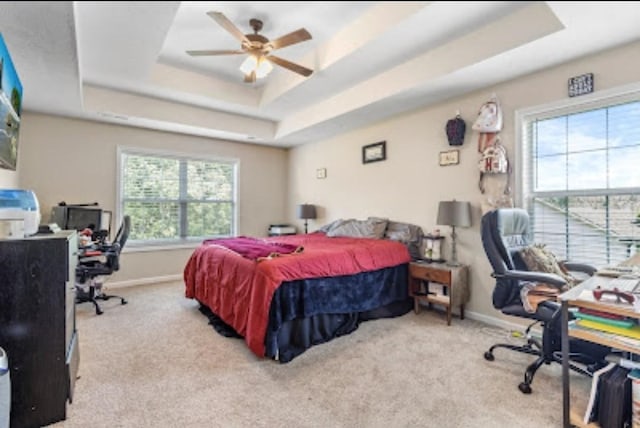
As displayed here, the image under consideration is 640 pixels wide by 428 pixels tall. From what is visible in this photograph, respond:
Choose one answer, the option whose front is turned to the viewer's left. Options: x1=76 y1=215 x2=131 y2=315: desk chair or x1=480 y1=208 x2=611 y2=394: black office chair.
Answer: the desk chair

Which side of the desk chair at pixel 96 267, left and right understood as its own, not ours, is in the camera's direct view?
left

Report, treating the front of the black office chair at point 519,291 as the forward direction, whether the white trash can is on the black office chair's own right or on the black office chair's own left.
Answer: on the black office chair's own right

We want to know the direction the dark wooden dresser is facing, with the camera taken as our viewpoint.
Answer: facing to the right of the viewer

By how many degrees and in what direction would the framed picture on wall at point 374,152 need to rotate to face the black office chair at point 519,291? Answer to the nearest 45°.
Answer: approximately 90° to its left

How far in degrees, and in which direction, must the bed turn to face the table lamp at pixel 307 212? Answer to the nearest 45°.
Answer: approximately 135° to its right

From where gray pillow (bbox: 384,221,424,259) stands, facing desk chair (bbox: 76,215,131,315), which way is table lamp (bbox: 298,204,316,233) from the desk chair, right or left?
right

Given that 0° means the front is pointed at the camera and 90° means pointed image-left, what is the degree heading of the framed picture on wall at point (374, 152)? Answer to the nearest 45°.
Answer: approximately 45°

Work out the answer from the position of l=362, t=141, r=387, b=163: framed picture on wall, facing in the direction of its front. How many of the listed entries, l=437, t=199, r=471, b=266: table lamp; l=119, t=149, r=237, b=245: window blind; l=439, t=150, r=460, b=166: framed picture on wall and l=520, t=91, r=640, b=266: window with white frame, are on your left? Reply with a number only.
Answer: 3
